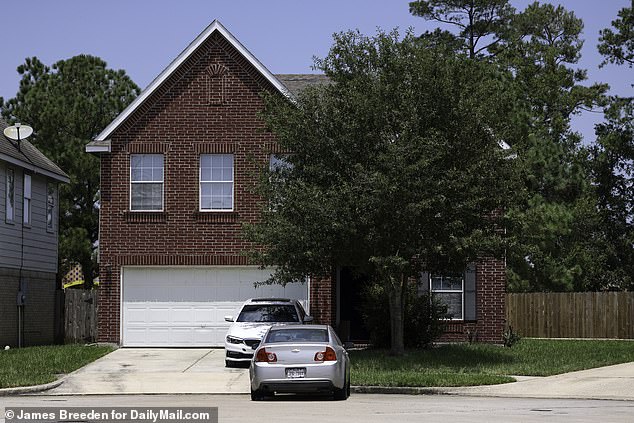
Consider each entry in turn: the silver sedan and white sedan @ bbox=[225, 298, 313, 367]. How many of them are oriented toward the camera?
1

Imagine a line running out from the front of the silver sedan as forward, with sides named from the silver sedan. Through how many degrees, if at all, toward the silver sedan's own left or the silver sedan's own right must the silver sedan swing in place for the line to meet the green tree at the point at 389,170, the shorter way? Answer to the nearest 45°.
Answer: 0° — it already faces it

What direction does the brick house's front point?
toward the camera

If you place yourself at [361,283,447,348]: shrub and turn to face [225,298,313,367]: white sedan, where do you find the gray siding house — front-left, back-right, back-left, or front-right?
front-right

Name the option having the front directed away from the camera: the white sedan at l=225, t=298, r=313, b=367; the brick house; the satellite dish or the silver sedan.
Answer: the silver sedan

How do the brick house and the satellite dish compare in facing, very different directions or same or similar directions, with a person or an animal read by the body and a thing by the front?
same or similar directions

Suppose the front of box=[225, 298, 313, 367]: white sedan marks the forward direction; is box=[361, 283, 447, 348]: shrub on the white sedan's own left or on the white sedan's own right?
on the white sedan's own left

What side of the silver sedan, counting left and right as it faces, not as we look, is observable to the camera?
back

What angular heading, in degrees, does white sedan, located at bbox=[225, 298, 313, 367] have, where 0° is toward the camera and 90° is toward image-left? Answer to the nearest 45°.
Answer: approximately 0°

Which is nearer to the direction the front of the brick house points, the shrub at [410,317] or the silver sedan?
the silver sedan

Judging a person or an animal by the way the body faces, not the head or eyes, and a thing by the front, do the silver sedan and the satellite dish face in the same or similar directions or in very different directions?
very different directions

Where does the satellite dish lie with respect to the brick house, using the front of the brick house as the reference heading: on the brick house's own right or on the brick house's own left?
on the brick house's own right

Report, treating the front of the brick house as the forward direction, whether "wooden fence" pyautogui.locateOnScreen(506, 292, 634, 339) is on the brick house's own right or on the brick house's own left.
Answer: on the brick house's own left

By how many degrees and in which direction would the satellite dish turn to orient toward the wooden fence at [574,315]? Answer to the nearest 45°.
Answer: approximately 90° to its left

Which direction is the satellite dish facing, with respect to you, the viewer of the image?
facing the viewer
